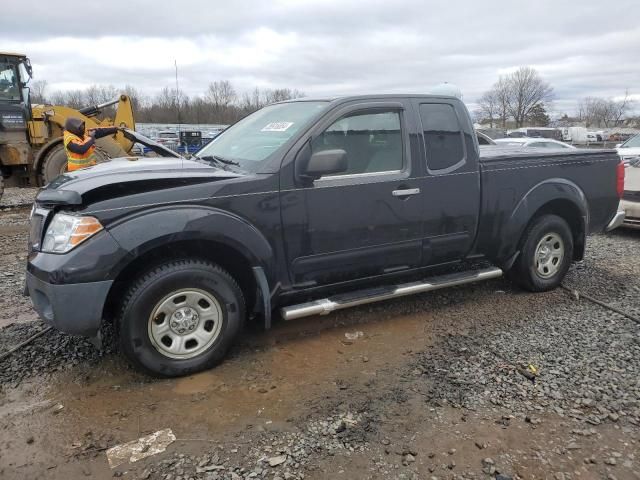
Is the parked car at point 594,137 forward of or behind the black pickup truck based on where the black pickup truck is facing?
behind

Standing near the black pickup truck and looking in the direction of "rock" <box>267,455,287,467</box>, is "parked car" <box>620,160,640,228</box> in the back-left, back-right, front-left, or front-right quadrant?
back-left

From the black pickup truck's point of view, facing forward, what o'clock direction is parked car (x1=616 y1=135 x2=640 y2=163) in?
The parked car is roughly at 6 o'clock from the black pickup truck.

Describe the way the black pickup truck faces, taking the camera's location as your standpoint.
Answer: facing the viewer and to the left of the viewer

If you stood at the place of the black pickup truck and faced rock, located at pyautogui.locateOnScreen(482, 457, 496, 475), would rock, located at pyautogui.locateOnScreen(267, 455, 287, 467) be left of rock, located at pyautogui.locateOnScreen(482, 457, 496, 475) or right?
right

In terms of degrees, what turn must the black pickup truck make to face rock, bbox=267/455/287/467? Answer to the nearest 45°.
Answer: approximately 45° to its left

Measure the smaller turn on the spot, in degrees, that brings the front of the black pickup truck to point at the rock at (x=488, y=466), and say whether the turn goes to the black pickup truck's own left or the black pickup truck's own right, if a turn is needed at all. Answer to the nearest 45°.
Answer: approximately 90° to the black pickup truck's own left

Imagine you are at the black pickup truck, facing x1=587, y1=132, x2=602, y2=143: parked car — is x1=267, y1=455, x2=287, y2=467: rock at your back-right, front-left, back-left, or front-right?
back-right

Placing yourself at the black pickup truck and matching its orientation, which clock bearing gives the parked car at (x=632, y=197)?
The parked car is roughly at 6 o'clock from the black pickup truck.

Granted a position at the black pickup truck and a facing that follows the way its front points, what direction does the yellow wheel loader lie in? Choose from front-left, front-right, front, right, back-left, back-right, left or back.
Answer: right
